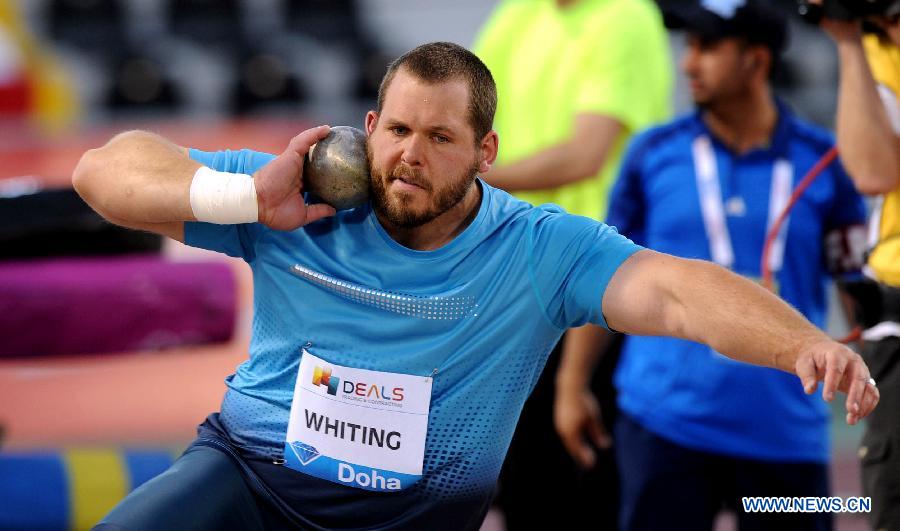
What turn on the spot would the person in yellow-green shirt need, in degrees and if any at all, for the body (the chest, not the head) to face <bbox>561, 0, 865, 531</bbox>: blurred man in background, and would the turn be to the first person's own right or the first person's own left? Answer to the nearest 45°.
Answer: approximately 90° to the first person's own left

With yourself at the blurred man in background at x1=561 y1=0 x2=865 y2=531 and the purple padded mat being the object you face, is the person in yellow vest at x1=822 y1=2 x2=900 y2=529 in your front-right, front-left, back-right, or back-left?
back-left

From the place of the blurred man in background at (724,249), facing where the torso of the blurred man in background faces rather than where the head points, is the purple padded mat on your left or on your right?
on your right

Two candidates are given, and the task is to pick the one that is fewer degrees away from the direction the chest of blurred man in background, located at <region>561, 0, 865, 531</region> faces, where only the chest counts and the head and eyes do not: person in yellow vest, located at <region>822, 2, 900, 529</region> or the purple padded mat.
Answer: the person in yellow vest

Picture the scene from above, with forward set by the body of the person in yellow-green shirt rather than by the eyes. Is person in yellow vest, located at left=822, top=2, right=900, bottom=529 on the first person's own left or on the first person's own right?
on the first person's own left

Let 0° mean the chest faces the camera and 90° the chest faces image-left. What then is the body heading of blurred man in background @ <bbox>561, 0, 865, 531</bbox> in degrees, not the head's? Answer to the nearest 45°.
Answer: approximately 0°

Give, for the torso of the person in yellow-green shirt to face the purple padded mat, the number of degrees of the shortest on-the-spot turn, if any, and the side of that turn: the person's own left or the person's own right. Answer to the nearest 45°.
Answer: approximately 45° to the person's own right
